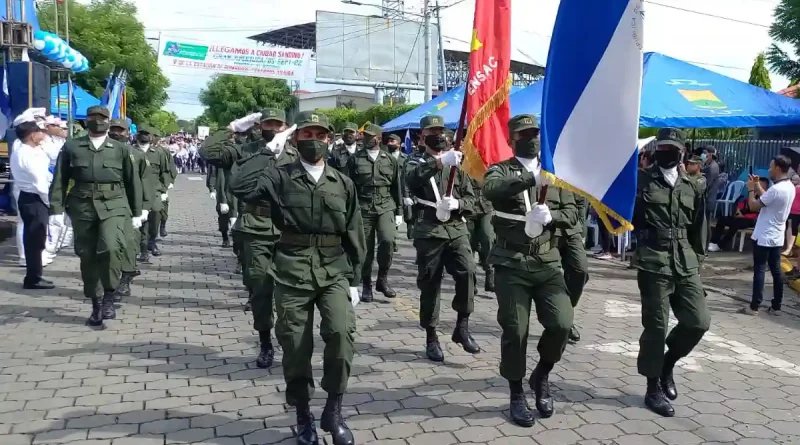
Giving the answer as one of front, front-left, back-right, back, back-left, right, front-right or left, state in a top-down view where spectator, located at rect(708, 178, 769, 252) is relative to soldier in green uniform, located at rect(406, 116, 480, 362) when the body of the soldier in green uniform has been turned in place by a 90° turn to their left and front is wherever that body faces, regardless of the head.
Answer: front-left

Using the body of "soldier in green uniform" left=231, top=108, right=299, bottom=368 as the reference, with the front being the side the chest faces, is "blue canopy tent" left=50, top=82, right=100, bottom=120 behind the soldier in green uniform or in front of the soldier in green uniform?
behind

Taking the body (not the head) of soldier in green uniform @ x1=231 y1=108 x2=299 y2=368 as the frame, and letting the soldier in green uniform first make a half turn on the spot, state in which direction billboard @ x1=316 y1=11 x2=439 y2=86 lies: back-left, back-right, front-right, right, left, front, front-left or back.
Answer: front

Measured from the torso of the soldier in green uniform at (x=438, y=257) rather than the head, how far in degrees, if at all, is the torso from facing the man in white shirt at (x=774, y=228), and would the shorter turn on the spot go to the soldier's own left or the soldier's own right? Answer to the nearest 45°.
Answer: approximately 135° to the soldier's own left

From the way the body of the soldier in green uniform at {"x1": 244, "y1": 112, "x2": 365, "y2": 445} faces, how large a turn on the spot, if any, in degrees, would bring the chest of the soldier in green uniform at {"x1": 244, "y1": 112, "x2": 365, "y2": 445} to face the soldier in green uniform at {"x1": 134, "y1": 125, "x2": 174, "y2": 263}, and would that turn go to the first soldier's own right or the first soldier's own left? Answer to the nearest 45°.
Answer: approximately 180°

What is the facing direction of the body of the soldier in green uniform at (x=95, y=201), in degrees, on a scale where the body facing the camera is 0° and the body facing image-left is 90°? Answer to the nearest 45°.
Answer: approximately 0°

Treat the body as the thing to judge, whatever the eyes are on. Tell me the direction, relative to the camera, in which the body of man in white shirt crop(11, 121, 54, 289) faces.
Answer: to the viewer's right

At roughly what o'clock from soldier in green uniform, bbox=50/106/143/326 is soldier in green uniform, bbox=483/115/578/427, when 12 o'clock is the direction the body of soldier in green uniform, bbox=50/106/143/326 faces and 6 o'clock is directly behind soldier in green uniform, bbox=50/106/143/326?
soldier in green uniform, bbox=483/115/578/427 is roughly at 11 o'clock from soldier in green uniform, bbox=50/106/143/326.

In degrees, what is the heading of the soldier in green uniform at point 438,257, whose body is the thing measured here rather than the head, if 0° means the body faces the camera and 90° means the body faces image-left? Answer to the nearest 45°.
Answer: approximately 0°

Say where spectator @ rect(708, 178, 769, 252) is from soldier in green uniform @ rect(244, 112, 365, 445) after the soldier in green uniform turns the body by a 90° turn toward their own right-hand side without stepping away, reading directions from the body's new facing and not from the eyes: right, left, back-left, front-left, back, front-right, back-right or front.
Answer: back-right
